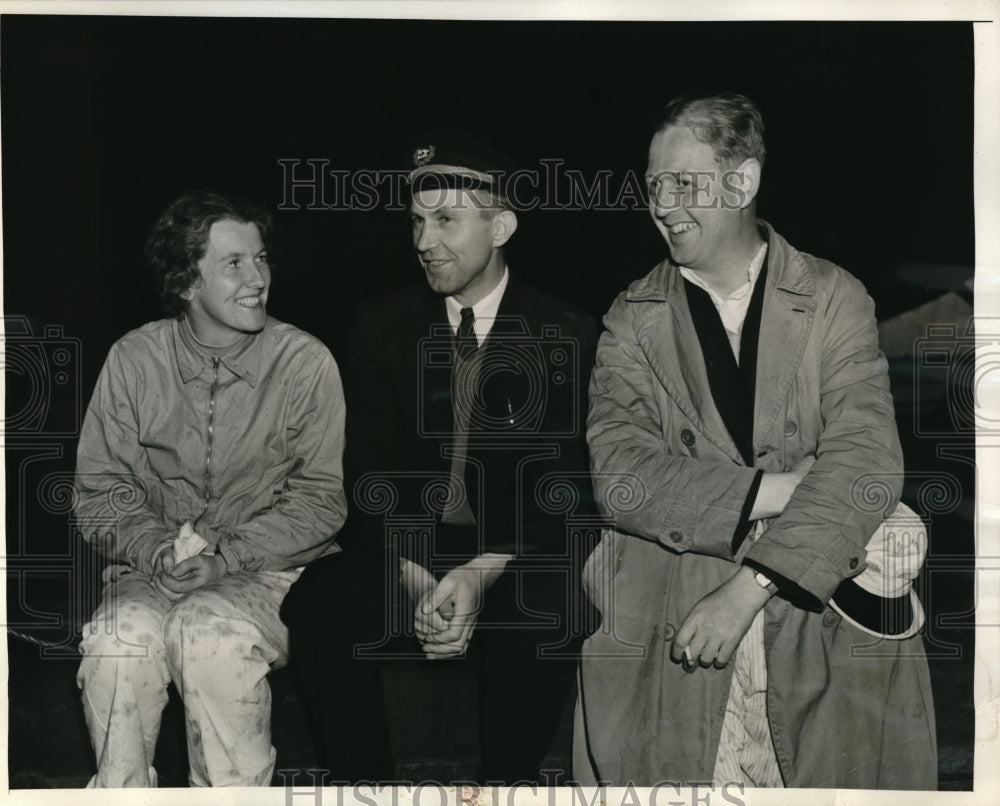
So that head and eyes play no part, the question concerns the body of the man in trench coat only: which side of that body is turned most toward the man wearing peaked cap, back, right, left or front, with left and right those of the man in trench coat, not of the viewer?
right

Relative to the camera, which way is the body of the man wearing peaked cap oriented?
toward the camera

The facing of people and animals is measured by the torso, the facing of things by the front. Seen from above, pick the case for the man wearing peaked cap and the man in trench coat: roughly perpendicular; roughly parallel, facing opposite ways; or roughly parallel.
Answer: roughly parallel

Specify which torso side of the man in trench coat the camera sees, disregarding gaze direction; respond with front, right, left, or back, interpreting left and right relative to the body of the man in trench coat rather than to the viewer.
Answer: front

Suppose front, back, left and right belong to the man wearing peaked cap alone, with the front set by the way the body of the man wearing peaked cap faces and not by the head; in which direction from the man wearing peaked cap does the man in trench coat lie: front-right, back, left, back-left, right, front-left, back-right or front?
left

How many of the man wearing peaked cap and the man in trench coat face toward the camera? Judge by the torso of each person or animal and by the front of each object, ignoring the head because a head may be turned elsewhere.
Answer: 2
